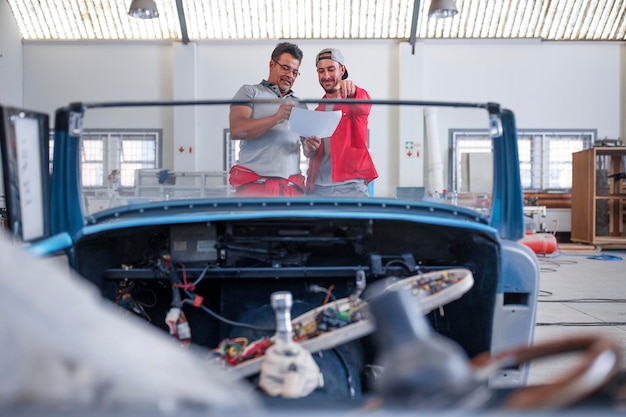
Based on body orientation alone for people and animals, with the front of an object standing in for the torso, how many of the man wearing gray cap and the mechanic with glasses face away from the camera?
0

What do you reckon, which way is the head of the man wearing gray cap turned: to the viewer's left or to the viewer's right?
to the viewer's left

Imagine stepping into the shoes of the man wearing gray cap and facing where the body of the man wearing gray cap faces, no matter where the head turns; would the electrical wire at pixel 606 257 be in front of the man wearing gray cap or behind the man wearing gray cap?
behind

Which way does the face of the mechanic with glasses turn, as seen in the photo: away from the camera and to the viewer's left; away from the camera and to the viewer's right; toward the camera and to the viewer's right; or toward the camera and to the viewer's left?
toward the camera and to the viewer's right

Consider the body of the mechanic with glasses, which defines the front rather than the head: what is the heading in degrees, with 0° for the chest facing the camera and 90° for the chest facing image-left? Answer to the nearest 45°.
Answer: approximately 315°

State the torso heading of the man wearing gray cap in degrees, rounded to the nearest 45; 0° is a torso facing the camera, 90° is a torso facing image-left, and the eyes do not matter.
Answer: approximately 45°

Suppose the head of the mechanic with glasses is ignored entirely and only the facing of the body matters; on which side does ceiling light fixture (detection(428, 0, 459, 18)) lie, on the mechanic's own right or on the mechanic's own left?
on the mechanic's own left

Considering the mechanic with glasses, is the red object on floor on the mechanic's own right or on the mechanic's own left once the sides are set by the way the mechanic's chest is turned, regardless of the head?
on the mechanic's own left

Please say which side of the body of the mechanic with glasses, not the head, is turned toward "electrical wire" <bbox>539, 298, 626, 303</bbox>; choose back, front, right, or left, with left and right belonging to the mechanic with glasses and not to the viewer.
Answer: left

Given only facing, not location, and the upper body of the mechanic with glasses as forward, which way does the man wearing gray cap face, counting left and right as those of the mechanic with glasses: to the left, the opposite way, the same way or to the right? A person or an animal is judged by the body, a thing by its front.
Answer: to the right
